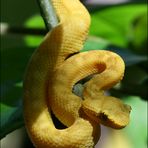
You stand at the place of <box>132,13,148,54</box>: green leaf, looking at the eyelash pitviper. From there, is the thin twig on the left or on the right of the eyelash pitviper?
right

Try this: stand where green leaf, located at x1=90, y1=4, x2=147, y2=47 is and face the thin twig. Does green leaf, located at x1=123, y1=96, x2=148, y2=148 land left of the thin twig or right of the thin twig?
left
